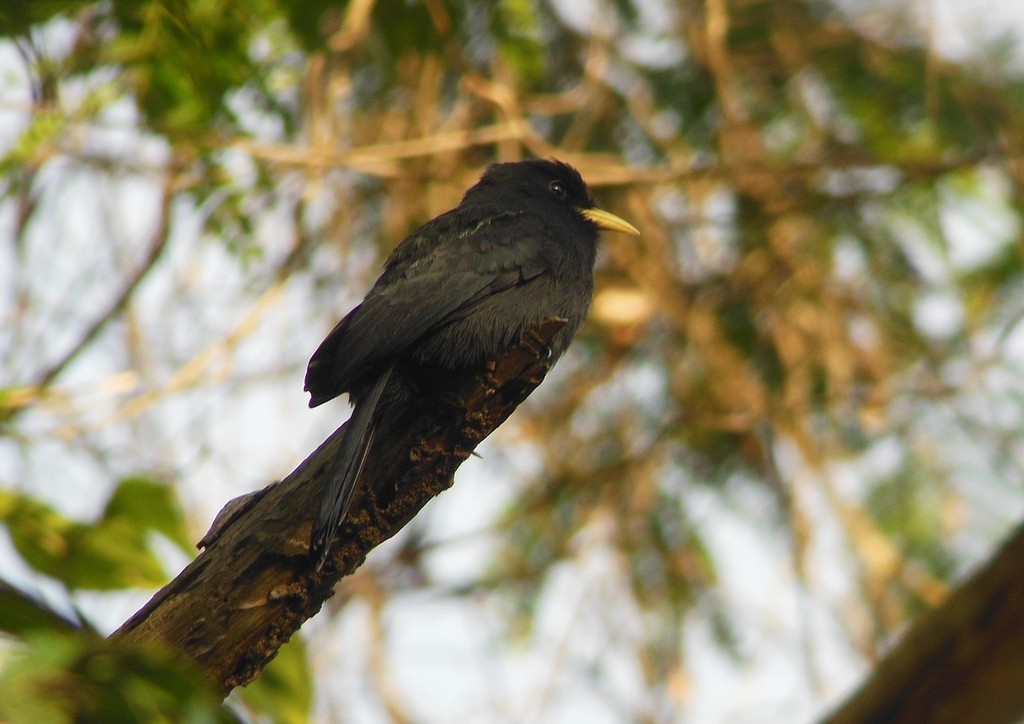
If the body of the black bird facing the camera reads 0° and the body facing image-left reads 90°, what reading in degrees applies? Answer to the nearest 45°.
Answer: approximately 270°

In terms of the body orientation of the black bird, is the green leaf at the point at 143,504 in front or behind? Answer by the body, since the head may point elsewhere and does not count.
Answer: behind
